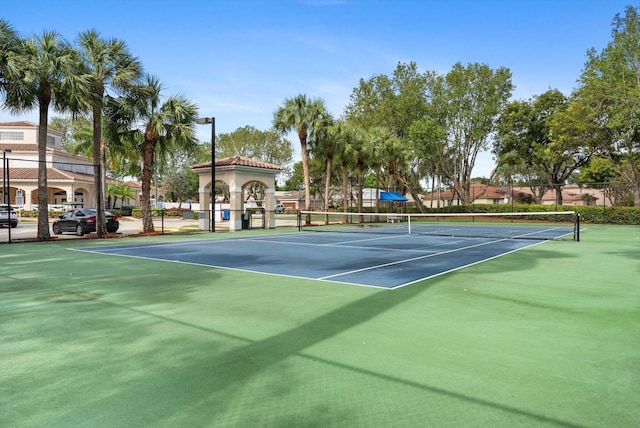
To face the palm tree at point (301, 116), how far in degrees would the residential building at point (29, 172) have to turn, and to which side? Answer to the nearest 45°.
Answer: approximately 45° to its left

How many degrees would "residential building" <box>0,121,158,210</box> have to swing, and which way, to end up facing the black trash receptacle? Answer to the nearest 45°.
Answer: approximately 45° to its left

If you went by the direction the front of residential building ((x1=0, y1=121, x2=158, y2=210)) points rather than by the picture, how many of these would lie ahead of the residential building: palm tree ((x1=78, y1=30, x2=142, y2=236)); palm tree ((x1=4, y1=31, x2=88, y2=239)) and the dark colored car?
3

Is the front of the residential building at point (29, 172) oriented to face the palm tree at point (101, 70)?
yes

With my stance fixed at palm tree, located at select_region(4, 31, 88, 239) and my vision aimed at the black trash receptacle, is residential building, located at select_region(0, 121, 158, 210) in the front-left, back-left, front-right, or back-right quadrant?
front-left

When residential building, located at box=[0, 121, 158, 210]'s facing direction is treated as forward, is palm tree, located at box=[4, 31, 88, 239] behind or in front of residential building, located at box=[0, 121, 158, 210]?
in front

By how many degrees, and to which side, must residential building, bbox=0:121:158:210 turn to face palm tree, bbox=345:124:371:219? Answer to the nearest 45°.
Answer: approximately 45° to its left

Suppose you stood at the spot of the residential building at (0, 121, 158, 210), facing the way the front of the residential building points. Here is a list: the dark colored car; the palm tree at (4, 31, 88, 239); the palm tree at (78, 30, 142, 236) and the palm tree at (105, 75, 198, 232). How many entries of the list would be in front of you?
4

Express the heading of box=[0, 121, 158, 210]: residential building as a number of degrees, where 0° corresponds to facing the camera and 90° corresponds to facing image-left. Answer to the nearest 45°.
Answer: approximately 0°

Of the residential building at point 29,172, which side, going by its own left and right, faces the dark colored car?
front

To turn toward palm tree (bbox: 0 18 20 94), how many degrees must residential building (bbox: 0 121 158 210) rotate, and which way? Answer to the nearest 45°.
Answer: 0° — it already faces it

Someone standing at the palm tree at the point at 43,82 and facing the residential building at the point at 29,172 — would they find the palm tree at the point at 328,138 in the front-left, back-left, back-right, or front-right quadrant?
front-right

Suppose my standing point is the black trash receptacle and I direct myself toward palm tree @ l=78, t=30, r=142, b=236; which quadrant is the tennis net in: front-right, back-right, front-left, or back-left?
back-left

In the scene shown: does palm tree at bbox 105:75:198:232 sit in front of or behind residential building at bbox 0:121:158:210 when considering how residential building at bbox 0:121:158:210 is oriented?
in front
